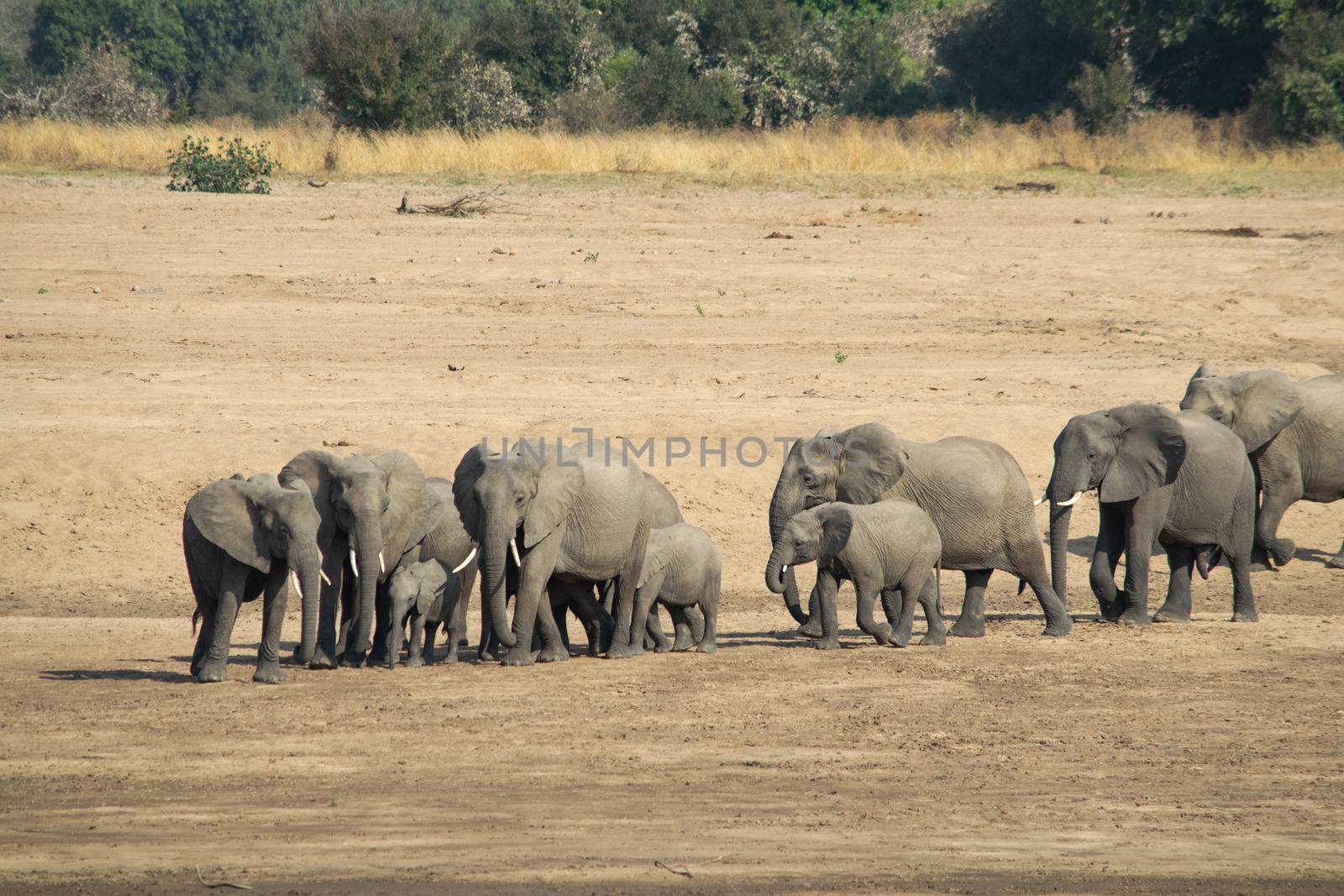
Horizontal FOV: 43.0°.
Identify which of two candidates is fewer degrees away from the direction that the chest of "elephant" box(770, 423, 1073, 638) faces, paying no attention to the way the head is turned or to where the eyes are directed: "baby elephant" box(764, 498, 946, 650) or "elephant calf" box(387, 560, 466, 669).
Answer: the elephant calf

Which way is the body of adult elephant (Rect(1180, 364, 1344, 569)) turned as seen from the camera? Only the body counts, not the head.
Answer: to the viewer's left

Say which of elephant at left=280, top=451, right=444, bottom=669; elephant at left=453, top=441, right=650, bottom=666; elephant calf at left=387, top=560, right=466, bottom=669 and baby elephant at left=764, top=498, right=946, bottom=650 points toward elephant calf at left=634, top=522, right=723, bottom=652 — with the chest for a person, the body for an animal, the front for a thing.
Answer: the baby elephant

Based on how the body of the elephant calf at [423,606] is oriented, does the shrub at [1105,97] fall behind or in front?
behind

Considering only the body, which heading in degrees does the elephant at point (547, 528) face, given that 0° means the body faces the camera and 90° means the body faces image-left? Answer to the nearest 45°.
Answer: approximately 45°

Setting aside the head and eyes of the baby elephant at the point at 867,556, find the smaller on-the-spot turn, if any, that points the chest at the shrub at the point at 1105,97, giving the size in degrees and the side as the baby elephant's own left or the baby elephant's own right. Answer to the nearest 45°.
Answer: approximately 90° to the baby elephant's own right

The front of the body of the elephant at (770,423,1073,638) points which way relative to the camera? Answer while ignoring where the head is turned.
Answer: to the viewer's left

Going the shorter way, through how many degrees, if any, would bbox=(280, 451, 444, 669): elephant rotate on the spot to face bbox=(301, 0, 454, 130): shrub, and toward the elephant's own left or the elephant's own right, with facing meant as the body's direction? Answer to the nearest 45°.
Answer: approximately 180°

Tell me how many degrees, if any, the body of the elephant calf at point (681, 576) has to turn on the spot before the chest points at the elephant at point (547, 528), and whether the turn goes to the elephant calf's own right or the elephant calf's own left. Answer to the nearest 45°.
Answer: approximately 45° to the elephant calf's own left

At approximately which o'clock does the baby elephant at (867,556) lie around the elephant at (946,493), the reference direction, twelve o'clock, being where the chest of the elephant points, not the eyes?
The baby elephant is roughly at 10 o'clock from the elephant.

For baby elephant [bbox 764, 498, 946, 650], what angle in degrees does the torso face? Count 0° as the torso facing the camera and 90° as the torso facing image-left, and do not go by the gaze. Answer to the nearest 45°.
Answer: approximately 90°

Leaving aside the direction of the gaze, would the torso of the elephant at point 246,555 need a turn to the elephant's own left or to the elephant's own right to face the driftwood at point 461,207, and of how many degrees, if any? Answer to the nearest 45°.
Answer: approximately 135° to the elephant's own left

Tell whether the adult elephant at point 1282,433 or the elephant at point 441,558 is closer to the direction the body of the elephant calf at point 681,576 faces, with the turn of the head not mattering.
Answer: the elephant

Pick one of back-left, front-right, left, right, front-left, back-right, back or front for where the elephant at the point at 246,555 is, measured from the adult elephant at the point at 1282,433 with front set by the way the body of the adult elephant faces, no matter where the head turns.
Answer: front-left

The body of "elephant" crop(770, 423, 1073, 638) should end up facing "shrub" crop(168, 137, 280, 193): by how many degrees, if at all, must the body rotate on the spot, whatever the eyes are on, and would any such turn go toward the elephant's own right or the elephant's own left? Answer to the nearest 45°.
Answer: approximately 45° to the elephant's own right

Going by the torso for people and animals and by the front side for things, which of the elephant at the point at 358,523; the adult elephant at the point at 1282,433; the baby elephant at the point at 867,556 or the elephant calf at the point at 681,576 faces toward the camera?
the elephant

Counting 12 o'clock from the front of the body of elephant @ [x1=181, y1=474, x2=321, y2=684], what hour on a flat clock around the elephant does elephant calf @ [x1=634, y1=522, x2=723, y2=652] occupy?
The elephant calf is roughly at 10 o'clock from the elephant.
